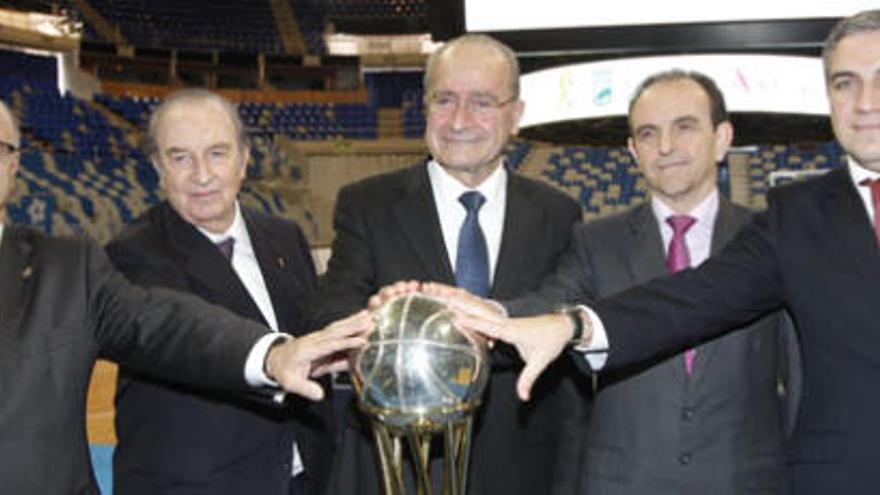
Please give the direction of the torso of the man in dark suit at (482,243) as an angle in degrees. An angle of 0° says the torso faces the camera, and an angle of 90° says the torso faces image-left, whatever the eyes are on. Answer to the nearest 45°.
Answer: approximately 0°

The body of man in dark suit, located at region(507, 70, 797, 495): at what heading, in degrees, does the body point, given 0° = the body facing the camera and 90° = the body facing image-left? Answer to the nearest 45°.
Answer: approximately 0°

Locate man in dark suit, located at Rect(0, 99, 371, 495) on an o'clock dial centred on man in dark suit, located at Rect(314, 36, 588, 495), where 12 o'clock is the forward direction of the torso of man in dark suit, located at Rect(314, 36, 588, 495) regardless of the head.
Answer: man in dark suit, located at Rect(0, 99, 371, 495) is roughly at 2 o'clock from man in dark suit, located at Rect(314, 36, 588, 495).

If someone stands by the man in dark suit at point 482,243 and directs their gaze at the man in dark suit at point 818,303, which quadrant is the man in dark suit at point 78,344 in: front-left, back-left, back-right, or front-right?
back-right

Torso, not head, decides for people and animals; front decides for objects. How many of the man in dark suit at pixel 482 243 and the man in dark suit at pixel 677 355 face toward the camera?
2
